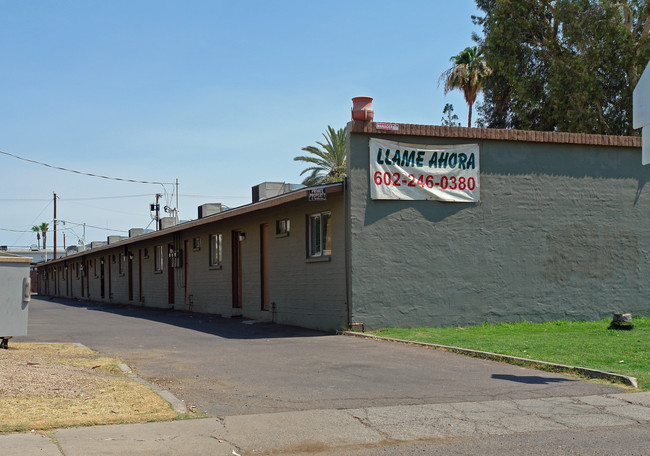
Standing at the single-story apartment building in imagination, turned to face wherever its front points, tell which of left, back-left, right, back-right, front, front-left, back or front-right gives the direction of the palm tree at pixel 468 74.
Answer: back-right

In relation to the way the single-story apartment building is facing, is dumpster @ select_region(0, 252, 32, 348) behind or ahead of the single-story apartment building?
ahead

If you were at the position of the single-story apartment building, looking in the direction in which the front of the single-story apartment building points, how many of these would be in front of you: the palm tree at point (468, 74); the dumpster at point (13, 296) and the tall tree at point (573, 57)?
1

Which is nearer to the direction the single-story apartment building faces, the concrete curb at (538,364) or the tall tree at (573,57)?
the concrete curb

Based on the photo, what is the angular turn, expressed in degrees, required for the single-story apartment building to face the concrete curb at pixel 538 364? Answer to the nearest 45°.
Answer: approximately 45° to its left

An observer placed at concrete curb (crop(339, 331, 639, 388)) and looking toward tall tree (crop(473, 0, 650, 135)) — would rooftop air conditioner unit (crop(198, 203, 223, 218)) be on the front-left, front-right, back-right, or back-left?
front-left

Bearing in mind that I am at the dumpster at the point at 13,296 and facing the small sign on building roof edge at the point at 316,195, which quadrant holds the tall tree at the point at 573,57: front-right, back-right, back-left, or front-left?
front-left

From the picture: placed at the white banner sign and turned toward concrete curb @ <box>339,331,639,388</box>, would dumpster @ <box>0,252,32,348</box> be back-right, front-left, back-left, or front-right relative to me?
front-right

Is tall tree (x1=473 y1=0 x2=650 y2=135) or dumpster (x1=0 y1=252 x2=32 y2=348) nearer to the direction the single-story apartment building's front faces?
the dumpster
